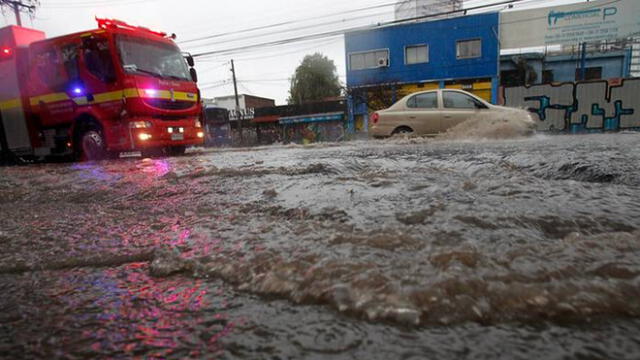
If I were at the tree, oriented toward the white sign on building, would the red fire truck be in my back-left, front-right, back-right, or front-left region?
front-right

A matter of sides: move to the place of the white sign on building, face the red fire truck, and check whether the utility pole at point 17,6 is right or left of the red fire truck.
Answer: right

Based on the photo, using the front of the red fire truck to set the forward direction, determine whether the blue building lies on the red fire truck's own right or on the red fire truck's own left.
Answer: on the red fire truck's own left

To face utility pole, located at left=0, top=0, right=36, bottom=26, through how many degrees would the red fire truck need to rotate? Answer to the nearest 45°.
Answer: approximately 135° to its left

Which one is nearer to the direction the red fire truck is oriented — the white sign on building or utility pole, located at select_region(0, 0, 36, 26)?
the white sign on building

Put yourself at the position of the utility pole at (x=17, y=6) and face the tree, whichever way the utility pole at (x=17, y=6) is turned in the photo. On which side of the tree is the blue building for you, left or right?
right

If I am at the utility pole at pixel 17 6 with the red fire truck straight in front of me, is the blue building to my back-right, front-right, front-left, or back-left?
front-left

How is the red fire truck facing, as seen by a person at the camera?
facing the viewer and to the right of the viewer

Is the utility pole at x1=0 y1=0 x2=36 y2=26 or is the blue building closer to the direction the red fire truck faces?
the blue building

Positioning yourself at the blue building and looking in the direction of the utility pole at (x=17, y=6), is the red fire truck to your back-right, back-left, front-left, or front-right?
front-left

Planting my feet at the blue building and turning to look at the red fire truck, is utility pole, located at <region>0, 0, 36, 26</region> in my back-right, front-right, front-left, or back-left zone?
front-right

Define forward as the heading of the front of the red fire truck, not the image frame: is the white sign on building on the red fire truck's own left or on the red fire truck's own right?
on the red fire truck's own left

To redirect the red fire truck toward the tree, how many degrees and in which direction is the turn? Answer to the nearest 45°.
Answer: approximately 90° to its left
